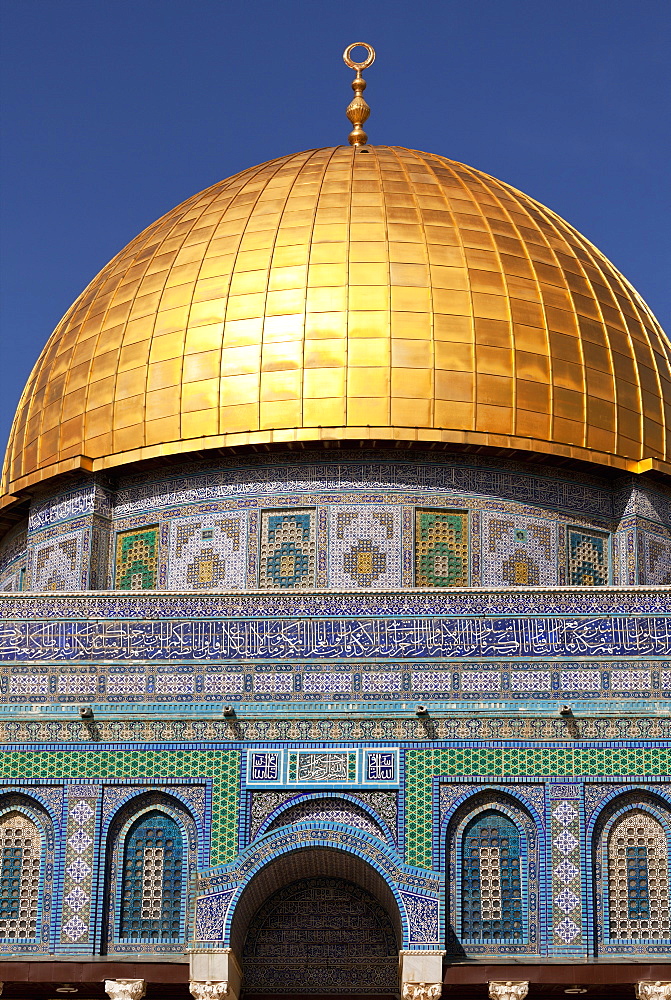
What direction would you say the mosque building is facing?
toward the camera
